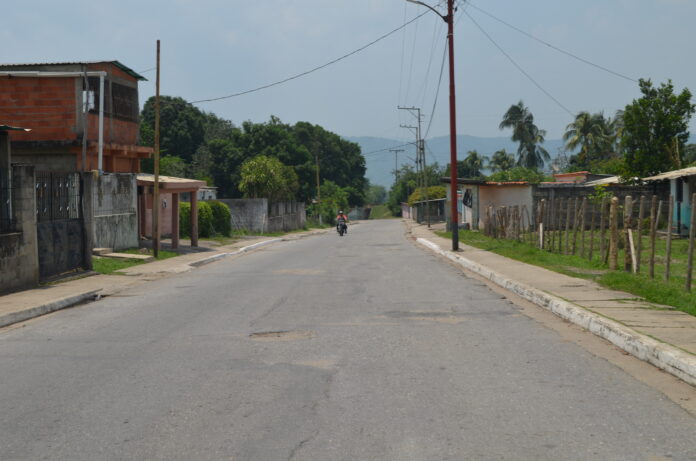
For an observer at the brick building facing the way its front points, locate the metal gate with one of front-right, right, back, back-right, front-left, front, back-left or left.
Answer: front-right

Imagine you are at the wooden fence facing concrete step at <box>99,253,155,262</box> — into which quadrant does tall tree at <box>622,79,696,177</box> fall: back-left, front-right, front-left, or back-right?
back-right

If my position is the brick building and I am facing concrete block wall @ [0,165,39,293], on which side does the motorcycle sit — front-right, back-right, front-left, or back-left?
back-left

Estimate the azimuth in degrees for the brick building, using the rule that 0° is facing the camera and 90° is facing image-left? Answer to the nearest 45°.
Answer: approximately 315°
